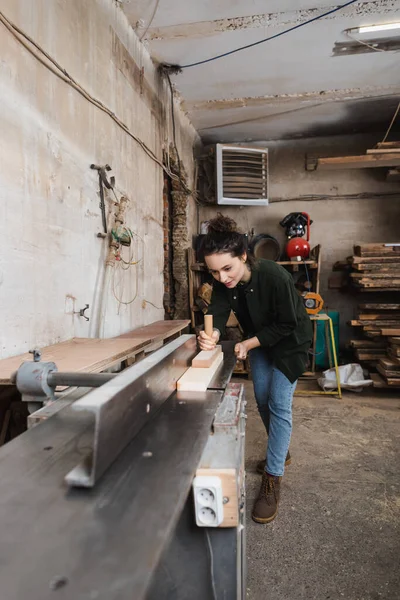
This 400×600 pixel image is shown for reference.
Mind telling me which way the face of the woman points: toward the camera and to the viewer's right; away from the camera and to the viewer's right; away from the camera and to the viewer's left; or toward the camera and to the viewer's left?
toward the camera and to the viewer's left

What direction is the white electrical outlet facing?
toward the camera

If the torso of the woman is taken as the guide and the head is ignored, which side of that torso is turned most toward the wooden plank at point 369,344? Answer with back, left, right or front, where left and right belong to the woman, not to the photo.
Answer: back

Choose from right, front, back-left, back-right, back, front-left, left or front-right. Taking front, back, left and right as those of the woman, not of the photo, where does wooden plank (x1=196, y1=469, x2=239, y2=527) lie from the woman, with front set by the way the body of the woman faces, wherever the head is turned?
front-left

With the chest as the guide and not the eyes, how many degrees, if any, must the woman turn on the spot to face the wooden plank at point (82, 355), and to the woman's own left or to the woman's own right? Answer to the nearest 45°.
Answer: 0° — they already face it

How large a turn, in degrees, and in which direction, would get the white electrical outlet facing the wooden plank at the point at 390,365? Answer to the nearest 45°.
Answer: approximately 135° to its left

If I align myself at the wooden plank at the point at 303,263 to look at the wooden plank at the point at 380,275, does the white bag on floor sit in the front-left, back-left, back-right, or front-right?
front-right

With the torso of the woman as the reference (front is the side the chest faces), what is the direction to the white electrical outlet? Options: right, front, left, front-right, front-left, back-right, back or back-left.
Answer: front-left

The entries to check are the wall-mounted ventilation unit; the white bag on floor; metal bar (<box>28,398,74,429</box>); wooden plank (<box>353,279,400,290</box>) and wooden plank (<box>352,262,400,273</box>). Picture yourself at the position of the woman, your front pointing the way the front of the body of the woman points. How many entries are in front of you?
1

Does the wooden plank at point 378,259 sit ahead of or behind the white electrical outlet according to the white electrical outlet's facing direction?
behind

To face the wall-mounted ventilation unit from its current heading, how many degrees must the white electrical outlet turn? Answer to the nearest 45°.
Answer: approximately 180°

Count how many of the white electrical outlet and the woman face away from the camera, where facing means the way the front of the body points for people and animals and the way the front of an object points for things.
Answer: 0

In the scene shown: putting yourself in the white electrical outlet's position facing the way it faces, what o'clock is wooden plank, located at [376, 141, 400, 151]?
The wooden plank is roughly at 7 o'clock from the white electrical outlet.

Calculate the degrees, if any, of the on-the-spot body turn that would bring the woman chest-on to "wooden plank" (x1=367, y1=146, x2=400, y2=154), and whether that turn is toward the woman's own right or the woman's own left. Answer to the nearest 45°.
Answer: approximately 180°

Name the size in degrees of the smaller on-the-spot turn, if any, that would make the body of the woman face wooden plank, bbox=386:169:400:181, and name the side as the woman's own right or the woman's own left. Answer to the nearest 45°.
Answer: approximately 180°

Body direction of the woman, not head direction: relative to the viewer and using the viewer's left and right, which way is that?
facing the viewer and to the left of the viewer
